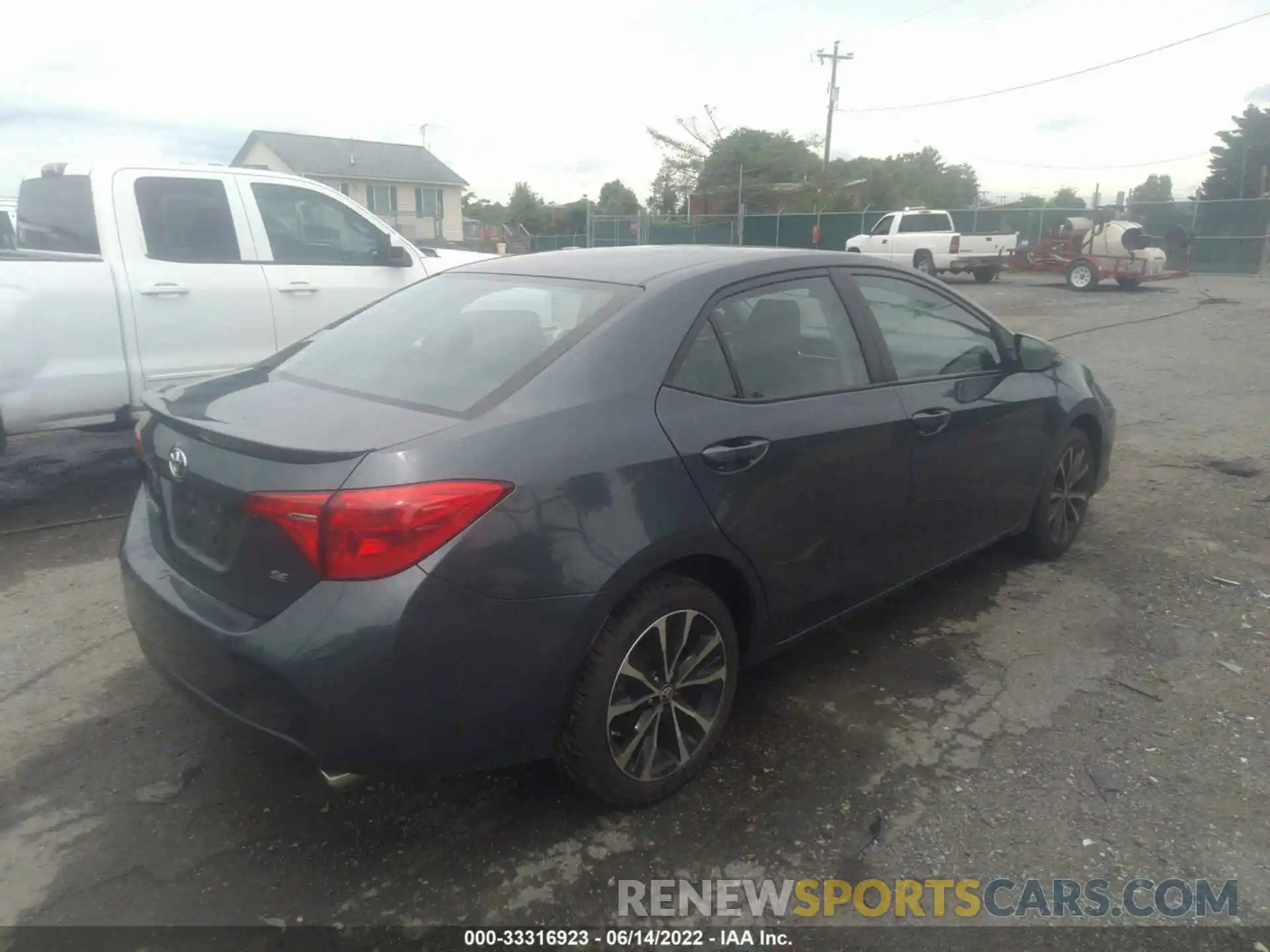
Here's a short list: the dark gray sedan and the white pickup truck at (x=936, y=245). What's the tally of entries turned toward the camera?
0

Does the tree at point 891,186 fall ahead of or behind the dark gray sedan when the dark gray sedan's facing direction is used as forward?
ahead

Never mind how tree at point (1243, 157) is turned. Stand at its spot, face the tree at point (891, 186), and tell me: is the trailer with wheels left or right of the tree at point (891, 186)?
left

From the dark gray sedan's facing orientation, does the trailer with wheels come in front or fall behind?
in front

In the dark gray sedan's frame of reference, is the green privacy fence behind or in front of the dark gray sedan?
in front

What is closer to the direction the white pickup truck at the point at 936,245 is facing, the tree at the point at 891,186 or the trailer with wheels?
the tree

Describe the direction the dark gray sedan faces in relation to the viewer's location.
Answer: facing away from the viewer and to the right of the viewer

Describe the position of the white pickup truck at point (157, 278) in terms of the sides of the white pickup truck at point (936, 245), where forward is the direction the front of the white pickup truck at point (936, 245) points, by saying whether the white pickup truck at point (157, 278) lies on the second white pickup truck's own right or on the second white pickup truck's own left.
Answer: on the second white pickup truck's own left

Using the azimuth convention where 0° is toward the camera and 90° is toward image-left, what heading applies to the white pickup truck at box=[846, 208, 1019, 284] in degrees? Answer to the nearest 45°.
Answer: approximately 135°

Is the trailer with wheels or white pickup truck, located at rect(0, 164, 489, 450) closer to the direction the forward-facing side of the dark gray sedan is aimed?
the trailer with wheels

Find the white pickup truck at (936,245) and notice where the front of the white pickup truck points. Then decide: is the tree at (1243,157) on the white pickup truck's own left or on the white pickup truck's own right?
on the white pickup truck's own right

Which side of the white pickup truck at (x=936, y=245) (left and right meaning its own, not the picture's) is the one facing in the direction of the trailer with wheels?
back

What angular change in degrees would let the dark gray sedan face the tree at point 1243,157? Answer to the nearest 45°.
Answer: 0° — it already faces it
